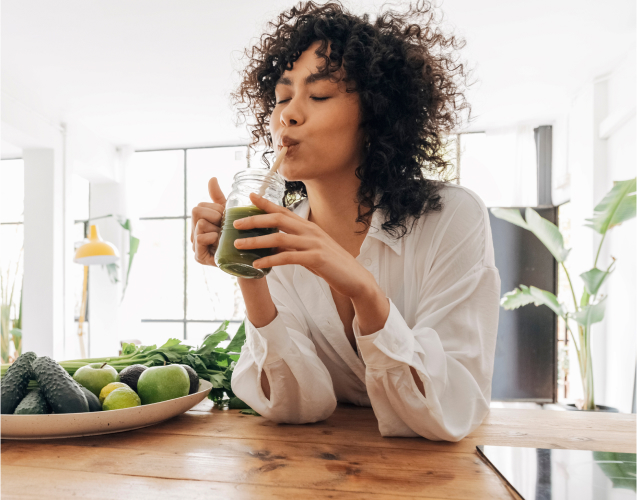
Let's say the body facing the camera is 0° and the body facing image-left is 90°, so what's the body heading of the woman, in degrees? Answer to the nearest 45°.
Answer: approximately 45°

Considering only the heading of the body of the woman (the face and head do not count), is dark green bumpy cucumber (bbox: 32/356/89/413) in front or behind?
in front

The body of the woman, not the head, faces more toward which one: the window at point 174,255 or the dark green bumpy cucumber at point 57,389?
the dark green bumpy cucumber
